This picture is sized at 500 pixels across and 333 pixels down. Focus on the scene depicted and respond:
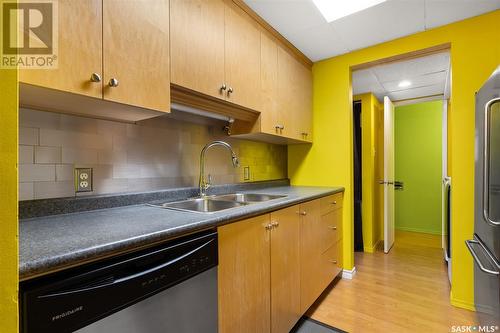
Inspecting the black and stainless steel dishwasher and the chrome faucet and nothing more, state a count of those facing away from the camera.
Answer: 0

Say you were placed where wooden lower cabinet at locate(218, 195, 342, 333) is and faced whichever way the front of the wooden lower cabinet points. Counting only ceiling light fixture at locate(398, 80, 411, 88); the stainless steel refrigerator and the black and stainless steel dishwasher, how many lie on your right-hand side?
1

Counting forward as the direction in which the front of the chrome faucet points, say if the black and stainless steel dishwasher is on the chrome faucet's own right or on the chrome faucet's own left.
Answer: on the chrome faucet's own right

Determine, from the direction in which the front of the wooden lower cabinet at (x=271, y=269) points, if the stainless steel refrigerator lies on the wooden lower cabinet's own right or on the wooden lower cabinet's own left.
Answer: on the wooden lower cabinet's own left

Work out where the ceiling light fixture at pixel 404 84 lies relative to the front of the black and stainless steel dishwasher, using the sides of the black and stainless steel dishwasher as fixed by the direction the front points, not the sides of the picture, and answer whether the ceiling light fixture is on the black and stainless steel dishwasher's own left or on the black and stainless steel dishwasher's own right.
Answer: on the black and stainless steel dishwasher's own left

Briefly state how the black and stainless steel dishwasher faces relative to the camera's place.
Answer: facing the viewer and to the right of the viewer

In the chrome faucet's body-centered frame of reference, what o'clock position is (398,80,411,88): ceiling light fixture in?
The ceiling light fixture is roughly at 10 o'clock from the chrome faucet.
